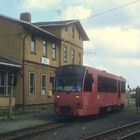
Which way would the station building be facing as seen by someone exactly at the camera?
facing the viewer and to the right of the viewer

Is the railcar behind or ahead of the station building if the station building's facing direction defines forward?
ahead
